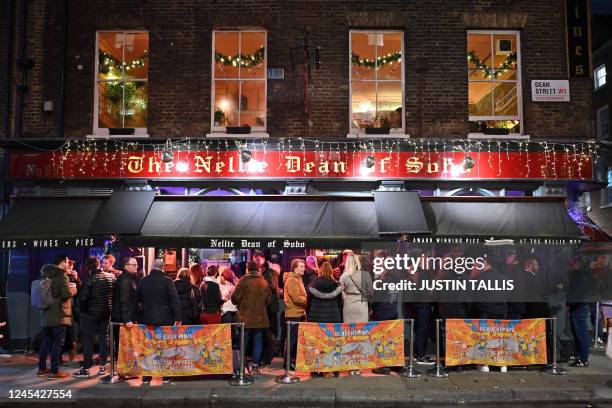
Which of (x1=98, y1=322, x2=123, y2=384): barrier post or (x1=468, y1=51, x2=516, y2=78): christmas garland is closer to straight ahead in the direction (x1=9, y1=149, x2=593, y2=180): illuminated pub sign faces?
the barrier post

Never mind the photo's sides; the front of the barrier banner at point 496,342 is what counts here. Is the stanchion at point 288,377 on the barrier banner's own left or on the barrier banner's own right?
on the barrier banner's own right

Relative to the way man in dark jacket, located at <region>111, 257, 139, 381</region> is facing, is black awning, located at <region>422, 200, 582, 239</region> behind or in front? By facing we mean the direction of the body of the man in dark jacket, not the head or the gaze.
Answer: in front

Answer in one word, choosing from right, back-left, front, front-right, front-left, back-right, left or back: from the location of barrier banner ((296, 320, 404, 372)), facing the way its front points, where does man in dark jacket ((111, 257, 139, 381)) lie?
right

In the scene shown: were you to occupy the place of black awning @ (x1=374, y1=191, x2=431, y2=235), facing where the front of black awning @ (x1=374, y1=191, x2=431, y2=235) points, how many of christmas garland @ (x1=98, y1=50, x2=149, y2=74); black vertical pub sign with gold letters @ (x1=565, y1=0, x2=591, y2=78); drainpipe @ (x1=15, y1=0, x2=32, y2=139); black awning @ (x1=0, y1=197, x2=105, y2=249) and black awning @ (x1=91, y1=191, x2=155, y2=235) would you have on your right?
4

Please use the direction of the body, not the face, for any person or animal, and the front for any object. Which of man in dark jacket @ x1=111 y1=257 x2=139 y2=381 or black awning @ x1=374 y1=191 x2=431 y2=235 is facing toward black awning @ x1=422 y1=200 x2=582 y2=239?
the man in dark jacket

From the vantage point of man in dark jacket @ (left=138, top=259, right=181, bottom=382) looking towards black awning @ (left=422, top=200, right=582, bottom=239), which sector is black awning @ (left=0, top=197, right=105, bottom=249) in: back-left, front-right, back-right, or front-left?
back-left

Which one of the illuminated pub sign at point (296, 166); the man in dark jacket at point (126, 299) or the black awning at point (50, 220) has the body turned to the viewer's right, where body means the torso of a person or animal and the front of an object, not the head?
the man in dark jacket
